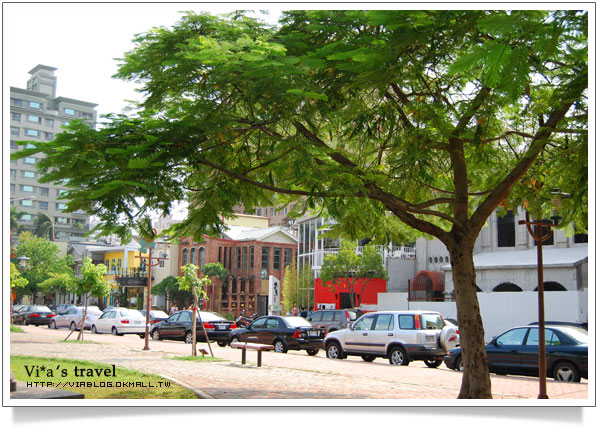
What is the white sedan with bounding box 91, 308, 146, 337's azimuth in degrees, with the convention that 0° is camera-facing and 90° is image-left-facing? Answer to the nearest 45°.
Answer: approximately 135°

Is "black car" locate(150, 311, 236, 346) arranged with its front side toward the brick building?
no

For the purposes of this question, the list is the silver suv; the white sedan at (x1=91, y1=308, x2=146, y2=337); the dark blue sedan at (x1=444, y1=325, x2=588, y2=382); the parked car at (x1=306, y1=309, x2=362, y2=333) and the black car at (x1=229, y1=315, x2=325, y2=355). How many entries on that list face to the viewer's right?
0

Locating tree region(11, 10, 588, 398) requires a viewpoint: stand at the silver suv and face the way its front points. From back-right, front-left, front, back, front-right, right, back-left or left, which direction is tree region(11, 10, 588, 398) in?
back-left

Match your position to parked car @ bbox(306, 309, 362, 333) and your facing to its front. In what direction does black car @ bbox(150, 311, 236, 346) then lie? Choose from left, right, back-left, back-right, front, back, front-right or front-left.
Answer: front-left

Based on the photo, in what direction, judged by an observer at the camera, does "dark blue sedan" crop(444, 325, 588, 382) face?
facing away from the viewer and to the left of the viewer

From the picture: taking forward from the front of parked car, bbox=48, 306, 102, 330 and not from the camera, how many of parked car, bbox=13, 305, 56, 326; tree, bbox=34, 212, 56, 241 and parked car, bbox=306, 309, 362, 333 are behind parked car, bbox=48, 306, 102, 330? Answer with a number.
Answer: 1

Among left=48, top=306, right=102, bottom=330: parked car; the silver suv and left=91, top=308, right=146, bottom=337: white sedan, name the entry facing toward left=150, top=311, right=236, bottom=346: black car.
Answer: the silver suv

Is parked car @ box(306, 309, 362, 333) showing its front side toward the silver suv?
no

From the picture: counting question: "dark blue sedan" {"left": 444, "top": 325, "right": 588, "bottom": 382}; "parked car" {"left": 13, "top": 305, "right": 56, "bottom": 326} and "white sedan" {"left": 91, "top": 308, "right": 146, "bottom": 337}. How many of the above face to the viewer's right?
0
